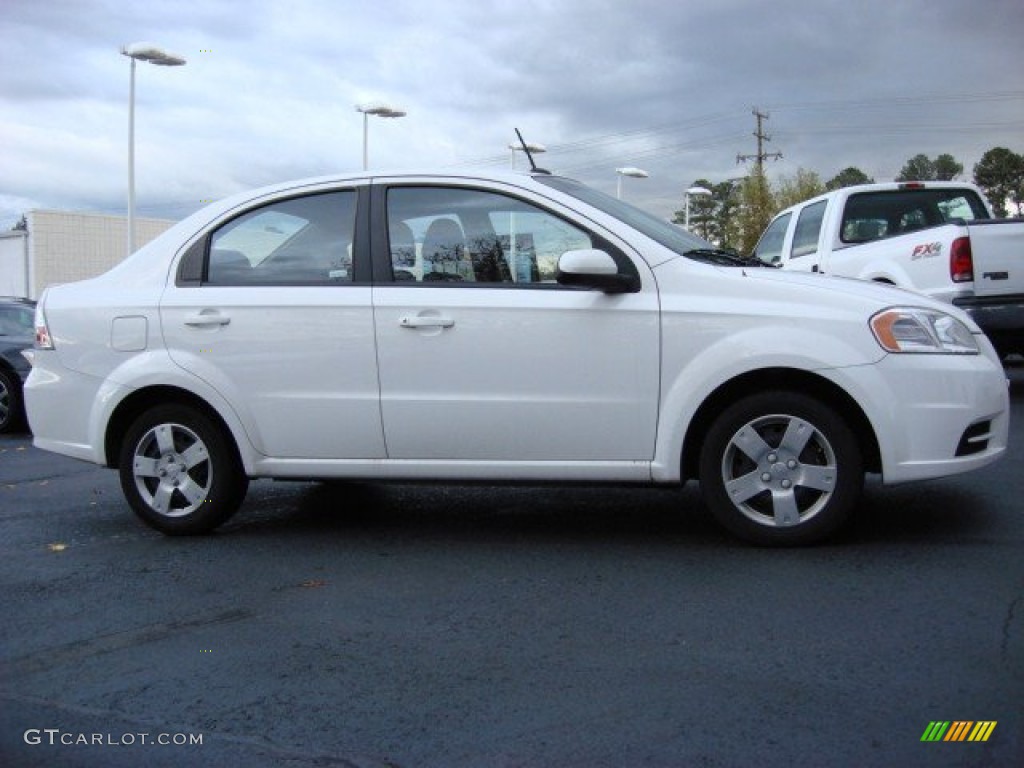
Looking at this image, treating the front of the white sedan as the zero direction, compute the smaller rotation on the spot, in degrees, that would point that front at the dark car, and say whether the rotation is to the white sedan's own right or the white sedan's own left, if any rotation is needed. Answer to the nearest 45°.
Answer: approximately 135° to the white sedan's own left

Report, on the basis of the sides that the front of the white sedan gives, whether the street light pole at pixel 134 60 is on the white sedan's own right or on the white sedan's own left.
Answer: on the white sedan's own left

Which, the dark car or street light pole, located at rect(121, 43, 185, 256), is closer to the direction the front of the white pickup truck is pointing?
the street light pole

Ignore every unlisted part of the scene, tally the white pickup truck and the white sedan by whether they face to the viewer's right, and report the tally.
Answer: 1

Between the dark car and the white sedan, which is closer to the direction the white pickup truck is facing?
the dark car

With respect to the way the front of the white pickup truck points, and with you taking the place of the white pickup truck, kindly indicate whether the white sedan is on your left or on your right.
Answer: on your left

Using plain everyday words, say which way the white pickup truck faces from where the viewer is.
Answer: facing away from the viewer and to the left of the viewer

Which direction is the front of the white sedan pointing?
to the viewer's right

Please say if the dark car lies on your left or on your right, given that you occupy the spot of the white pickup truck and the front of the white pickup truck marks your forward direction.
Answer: on your left
